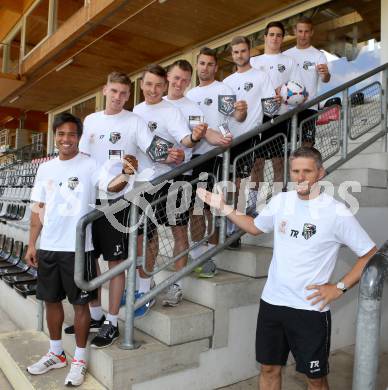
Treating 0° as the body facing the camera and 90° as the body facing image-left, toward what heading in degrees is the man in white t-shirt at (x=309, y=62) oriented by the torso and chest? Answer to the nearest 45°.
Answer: approximately 0°

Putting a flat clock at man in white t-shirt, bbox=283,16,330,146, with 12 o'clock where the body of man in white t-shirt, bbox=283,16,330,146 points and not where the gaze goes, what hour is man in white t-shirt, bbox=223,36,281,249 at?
man in white t-shirt, bbox=223,36,281,249 is roughly at 1 o'clock from man in white t-shirt, bbox=283,16,330,146.

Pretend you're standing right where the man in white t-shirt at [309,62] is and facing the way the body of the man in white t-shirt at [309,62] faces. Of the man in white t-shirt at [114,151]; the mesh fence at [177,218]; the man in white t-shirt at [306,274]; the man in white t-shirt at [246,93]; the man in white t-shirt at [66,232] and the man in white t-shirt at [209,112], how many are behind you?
0

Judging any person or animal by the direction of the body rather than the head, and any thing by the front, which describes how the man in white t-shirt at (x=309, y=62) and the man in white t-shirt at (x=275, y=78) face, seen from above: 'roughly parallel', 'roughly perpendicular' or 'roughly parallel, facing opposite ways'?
roughly parallel

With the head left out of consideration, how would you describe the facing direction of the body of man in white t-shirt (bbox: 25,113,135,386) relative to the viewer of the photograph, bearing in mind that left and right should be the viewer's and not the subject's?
facing the viewer

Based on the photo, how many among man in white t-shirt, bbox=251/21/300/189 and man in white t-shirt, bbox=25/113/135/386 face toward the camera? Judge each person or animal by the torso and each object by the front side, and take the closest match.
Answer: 2

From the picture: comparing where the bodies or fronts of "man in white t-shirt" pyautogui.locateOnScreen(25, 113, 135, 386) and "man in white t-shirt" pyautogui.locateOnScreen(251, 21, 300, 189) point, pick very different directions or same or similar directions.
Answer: same or similar directions

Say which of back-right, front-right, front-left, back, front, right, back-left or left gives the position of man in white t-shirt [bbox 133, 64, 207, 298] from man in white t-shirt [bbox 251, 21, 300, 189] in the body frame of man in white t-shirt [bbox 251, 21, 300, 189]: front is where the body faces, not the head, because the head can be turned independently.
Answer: front-right

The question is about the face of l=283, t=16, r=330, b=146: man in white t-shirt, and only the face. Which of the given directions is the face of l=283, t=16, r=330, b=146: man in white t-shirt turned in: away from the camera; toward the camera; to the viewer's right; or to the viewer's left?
toward the camera

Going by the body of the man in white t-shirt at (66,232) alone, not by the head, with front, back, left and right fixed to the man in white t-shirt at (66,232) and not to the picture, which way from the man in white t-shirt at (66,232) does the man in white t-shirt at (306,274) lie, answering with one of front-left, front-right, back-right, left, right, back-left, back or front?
front-left

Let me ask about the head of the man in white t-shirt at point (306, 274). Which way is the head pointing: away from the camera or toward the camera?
toward the camera

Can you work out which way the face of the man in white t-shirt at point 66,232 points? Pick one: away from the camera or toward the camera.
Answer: toward the camera

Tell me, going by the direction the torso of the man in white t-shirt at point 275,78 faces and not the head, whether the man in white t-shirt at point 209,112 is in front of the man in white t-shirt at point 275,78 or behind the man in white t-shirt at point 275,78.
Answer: in front

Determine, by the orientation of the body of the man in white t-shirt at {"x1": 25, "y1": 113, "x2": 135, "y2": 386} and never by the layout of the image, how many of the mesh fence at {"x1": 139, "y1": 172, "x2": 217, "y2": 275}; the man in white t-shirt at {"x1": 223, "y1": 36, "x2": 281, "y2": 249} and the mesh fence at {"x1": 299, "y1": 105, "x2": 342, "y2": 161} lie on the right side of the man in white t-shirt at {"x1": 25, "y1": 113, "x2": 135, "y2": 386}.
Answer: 0

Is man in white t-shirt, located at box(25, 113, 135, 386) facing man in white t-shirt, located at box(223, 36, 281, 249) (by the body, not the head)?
no

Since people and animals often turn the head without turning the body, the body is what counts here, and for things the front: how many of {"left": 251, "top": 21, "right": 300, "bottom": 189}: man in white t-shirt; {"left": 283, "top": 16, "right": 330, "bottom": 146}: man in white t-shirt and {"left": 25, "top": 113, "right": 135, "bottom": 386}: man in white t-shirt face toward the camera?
3

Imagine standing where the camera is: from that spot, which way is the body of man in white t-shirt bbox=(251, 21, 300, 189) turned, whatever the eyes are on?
toward the camera

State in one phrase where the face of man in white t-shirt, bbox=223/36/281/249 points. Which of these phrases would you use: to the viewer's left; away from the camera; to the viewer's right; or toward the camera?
toward the camera
